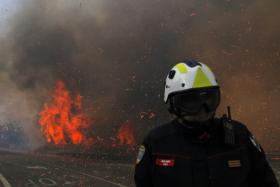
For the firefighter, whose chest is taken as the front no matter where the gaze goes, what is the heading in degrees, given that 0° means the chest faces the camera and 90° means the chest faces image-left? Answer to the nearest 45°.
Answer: approximately 0°

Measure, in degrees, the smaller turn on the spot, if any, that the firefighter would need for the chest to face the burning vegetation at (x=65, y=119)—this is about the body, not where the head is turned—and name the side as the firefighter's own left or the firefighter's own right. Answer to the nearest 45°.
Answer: approximately 180°
